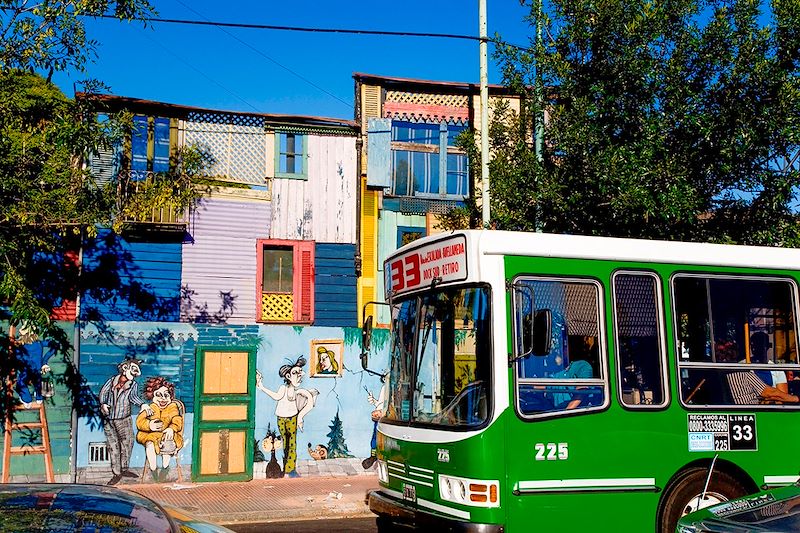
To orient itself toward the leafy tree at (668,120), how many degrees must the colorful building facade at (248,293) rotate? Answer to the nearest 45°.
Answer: approximately 45° to its left

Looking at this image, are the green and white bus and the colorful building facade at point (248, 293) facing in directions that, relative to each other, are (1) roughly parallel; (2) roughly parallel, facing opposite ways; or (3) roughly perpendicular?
roughly perpendicular

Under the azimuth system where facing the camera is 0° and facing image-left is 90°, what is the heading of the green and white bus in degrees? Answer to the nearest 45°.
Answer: approximately 45°

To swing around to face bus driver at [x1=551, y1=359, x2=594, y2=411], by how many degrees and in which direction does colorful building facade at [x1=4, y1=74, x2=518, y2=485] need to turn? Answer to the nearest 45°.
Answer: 0° — it already faces them
